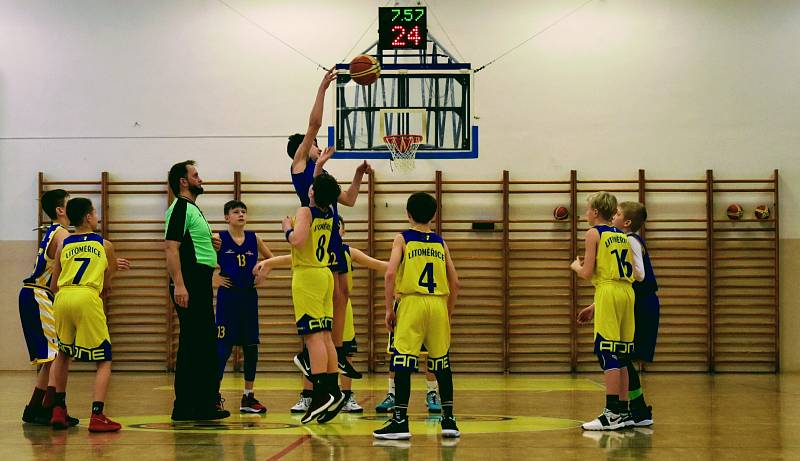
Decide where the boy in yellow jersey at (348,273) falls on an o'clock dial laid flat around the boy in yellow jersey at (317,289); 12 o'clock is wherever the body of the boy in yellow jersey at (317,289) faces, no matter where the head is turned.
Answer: the boy in yellow jersey at (348,273) is roughly at 2 o'clock from the boy in yellow jersey at (317,289).

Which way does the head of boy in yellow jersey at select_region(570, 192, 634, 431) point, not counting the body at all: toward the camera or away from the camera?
away from the camera

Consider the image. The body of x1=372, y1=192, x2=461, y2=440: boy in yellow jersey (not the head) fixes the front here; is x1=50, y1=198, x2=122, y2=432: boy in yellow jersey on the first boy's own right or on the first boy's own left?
on the first boy's own left

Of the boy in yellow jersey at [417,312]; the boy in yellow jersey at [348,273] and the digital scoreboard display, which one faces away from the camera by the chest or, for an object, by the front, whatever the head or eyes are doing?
the boy in yellow jersey at [417,312]

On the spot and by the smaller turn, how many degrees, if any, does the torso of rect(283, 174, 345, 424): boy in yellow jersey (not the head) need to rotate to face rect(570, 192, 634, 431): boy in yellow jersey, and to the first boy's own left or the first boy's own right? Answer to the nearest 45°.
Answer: approximately 135° to the first boy's own right

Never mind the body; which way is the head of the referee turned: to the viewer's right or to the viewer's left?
to the viewer's right

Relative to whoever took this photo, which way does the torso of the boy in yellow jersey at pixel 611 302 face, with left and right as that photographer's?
facing away from the viewer and to the left of the viewer

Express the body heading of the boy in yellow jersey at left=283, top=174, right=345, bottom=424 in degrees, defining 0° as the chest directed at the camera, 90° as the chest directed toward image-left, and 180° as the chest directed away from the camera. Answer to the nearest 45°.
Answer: approximately 135°

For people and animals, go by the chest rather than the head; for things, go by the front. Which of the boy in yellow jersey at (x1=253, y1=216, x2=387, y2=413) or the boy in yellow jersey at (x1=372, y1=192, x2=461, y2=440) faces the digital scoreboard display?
the boy in yellow jersey at (x1=372, y1=192, x2=461, y2=440)

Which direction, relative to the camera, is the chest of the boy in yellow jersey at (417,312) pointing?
away from the camera

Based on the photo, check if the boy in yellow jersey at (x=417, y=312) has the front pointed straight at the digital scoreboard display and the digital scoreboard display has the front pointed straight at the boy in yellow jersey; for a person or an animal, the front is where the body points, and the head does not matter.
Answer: yes

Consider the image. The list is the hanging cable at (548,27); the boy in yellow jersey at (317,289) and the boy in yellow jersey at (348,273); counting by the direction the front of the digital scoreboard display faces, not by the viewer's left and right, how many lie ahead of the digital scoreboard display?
2
